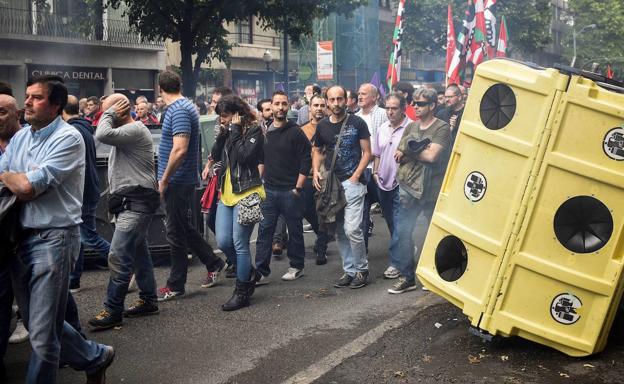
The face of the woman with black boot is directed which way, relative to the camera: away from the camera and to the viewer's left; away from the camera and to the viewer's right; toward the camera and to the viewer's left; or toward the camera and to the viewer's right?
toward the camera and to the viewer's left

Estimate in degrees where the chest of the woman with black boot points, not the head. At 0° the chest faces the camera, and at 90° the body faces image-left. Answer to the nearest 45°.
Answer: approximately 45°

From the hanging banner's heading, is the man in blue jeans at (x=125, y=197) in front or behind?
in front

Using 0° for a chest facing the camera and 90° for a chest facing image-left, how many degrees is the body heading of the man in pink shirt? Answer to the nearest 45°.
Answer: approximately 45°

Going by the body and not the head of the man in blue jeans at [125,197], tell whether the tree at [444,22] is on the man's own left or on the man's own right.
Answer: on the man's own right

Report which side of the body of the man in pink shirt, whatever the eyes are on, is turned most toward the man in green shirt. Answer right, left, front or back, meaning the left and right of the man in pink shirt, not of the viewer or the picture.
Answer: left

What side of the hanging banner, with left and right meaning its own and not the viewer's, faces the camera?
front

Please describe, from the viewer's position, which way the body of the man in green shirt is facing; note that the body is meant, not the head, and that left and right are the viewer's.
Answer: facing the viewer and to the left of the viewer

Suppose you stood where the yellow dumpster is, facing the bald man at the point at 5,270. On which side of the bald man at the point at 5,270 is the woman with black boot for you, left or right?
right

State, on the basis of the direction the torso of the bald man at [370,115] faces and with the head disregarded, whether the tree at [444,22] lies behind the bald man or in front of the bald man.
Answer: behind

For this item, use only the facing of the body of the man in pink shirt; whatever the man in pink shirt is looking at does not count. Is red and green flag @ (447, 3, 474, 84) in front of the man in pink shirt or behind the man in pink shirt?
behind

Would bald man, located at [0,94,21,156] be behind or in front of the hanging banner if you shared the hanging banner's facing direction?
in front

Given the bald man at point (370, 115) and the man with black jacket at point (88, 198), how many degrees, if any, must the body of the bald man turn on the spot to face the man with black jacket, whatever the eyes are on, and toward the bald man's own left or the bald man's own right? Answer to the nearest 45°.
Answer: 0° — they already face them
